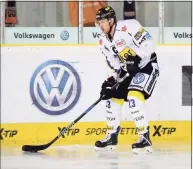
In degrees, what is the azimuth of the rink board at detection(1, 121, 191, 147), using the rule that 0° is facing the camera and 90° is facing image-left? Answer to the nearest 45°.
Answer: approximately 0°
